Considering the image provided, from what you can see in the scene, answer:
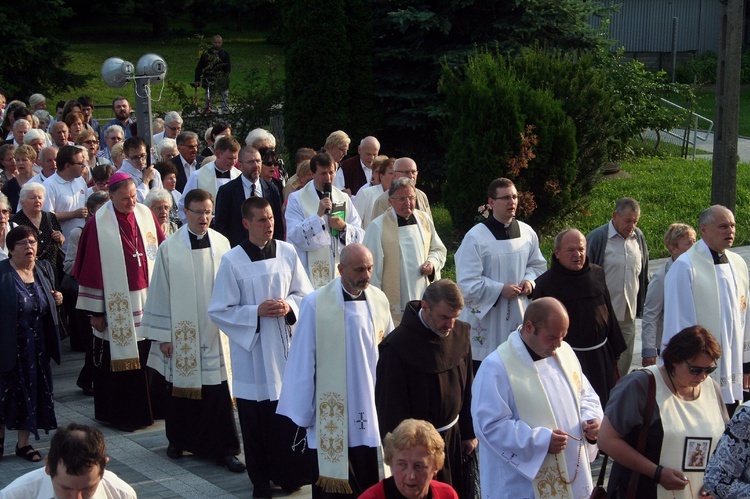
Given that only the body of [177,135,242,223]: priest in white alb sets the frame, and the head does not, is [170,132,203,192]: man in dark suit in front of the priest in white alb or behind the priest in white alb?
behind

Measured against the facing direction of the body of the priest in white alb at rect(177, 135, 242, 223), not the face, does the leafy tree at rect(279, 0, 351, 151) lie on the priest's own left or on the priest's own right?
on the priest's own left

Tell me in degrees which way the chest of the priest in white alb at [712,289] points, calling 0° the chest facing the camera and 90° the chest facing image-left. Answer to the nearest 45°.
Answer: approximately 315°

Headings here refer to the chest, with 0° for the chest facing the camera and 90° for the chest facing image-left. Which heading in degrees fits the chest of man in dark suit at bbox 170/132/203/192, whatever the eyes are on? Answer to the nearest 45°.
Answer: approximately 315°

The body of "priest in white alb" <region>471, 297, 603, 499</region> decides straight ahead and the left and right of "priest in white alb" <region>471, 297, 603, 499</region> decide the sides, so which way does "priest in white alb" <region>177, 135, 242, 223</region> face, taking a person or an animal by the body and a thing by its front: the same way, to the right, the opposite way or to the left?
the same way

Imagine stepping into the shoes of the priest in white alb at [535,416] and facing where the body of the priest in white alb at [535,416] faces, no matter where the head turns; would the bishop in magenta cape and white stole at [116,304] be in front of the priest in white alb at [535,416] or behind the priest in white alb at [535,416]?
behind

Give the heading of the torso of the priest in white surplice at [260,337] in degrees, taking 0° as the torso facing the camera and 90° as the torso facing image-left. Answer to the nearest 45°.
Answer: approximately 315°

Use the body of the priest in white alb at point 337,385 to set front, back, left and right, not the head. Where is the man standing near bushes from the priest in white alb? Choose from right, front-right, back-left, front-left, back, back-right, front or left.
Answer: back-left

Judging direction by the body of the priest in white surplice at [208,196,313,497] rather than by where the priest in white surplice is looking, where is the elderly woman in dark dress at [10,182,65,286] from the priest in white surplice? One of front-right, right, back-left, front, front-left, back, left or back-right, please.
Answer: back

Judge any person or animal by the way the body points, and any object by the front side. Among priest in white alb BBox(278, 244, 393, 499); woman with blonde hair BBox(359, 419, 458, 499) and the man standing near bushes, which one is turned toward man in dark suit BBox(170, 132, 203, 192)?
the man standing near bushes

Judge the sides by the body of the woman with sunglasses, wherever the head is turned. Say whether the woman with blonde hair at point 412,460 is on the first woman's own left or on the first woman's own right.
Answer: on the first woman's own right

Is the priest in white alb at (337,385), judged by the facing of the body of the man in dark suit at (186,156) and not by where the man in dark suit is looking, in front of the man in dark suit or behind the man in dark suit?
in front

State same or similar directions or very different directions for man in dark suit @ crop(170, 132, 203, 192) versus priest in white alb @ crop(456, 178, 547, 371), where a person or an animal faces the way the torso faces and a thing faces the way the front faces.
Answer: same or similar directions

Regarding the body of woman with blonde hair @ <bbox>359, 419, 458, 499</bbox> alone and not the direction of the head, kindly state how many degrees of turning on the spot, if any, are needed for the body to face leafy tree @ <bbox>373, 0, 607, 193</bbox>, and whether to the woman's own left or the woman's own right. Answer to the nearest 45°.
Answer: approximately 180°

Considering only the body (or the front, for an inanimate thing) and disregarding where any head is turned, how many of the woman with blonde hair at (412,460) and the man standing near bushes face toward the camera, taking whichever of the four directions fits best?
2

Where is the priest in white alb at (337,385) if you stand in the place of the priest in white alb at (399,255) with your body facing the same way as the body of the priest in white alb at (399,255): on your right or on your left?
on your right

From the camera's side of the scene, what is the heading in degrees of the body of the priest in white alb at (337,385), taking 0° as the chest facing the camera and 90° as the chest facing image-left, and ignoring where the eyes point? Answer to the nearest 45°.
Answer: approximately 315°

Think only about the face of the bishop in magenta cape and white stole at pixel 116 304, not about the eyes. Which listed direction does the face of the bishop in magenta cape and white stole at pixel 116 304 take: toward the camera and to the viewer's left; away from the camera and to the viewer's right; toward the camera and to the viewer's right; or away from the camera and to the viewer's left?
toward the camera and to the viewer's right

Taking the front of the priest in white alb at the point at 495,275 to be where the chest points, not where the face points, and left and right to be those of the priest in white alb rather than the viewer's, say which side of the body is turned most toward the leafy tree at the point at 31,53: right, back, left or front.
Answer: back

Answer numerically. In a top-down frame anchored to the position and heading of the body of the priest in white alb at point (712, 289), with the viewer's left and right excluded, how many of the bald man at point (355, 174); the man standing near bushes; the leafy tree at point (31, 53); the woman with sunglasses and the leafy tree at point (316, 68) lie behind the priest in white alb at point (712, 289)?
4
